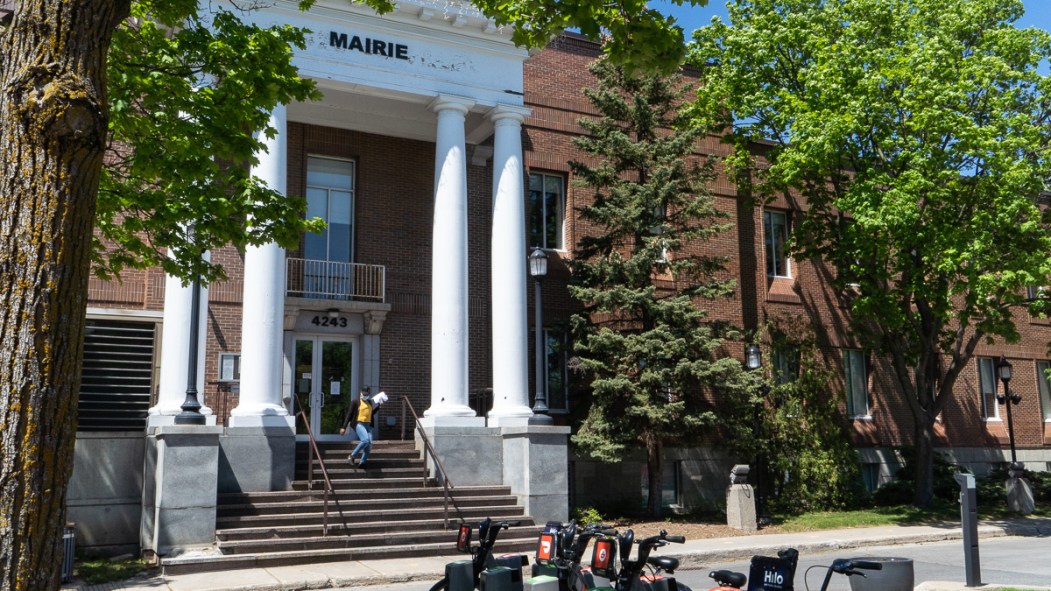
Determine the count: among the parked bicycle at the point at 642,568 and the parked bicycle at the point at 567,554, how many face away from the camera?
0

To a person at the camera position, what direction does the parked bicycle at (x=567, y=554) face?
facing the viewer and to the left of the viewer

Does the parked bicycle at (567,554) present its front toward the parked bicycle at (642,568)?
no

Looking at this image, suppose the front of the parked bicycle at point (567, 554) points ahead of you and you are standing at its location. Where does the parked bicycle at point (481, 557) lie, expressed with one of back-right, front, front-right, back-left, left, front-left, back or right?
right

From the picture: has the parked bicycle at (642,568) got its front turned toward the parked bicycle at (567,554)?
no

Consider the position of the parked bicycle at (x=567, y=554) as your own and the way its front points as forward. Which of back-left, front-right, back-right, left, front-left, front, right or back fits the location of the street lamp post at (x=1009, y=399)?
back

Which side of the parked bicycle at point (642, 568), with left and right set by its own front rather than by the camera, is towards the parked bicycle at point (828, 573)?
left

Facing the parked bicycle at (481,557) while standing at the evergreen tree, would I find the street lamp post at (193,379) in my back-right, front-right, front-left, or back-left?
front-right

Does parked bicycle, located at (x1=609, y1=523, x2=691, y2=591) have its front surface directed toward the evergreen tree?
no

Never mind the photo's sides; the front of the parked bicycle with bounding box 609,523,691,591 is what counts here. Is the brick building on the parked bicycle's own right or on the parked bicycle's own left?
on the parked bicycle's own right

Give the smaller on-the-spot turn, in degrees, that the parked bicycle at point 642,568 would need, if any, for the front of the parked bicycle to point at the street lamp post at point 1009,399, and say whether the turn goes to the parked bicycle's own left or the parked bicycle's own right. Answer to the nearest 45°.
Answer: approximately 180°

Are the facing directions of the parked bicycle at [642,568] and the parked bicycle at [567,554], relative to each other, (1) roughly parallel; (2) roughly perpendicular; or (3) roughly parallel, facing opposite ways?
roughly parallel

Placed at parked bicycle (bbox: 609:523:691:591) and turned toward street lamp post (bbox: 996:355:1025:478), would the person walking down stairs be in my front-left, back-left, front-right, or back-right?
front-left

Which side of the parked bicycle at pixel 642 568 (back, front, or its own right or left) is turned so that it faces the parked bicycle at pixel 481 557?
right

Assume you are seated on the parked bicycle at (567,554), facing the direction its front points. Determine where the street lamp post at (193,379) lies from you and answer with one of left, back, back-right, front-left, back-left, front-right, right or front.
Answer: right
